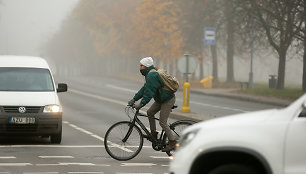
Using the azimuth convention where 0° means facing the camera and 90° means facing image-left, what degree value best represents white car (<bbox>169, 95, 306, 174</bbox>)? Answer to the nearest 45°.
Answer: approximately 90°

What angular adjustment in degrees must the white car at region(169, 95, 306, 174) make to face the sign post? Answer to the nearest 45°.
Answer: approximately 90° to its right

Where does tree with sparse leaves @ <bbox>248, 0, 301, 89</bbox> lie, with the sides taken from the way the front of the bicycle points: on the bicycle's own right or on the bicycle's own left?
on the bicycle's own right

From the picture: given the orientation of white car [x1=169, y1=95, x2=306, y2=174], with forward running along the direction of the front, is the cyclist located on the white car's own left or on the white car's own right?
on the white car's own right

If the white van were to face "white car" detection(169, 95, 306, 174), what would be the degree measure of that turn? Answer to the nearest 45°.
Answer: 0° — it already faces it

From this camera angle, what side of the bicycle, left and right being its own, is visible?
left

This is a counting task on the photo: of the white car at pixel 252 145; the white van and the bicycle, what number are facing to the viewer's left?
2

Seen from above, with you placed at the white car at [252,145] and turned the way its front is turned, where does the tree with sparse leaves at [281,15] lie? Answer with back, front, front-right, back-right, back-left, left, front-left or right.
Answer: right

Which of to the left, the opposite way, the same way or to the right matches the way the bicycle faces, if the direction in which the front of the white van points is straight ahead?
to the right

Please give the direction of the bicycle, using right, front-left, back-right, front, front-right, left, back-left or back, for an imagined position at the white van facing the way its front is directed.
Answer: front-left

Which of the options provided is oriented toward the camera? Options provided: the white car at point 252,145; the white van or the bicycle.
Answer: the white van
